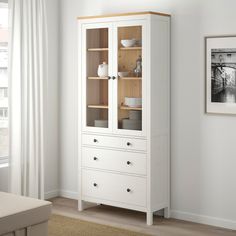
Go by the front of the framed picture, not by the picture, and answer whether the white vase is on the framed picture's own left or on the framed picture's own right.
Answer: on the framed picture's own right

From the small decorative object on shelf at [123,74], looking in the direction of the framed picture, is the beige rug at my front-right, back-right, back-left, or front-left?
back-right

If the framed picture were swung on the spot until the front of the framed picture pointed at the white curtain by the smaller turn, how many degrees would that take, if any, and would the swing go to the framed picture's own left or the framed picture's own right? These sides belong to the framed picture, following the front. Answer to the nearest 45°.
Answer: approximately 45° to the framed picture's own right

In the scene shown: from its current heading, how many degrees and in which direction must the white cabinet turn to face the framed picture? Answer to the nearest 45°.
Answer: approximately 135° to its left

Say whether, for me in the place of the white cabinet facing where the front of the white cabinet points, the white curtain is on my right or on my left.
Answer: on my right

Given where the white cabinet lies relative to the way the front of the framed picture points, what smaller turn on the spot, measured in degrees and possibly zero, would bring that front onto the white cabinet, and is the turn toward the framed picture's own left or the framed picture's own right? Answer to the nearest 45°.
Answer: approximately 45° to the framed picture's own right

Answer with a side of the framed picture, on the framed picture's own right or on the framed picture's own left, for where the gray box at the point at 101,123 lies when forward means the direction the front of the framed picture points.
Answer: on the framed picture's own right

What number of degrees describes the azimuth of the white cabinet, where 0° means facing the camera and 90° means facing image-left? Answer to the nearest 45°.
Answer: approximately 45°

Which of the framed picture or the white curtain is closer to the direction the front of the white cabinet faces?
the white curtain

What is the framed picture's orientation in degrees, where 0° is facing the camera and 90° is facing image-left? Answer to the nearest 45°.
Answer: approximately 45°
